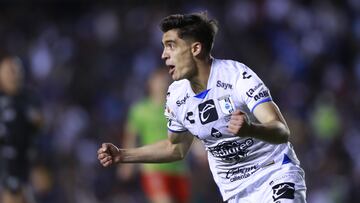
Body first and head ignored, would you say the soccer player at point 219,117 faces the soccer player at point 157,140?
no

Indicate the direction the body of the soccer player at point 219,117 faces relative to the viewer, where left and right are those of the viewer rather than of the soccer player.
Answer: facing the viewer and to the left of the viewer

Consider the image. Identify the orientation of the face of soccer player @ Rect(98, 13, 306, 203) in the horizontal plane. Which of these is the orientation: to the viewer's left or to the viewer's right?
to the viewer's left
